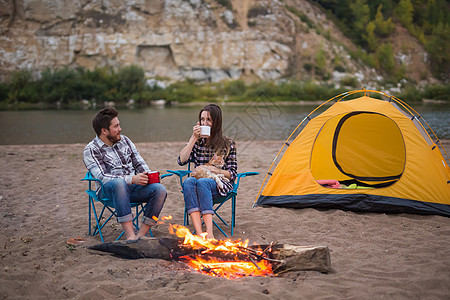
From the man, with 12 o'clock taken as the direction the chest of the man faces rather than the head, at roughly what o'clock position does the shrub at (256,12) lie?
The shrub is roughly at 8 o'clock from the man.

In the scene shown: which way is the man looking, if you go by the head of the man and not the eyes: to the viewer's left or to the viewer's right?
to the viewer's right

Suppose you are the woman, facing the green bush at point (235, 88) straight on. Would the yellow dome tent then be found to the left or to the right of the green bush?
right

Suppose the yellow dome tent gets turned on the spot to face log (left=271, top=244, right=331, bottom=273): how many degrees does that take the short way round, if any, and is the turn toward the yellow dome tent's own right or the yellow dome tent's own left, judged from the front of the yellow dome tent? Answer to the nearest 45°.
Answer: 0° — it already faces it

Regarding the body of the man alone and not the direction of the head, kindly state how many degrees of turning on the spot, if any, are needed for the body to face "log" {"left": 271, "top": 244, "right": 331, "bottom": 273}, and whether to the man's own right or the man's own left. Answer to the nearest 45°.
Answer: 0° — they already face it

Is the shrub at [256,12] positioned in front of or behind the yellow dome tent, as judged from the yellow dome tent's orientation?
behind
